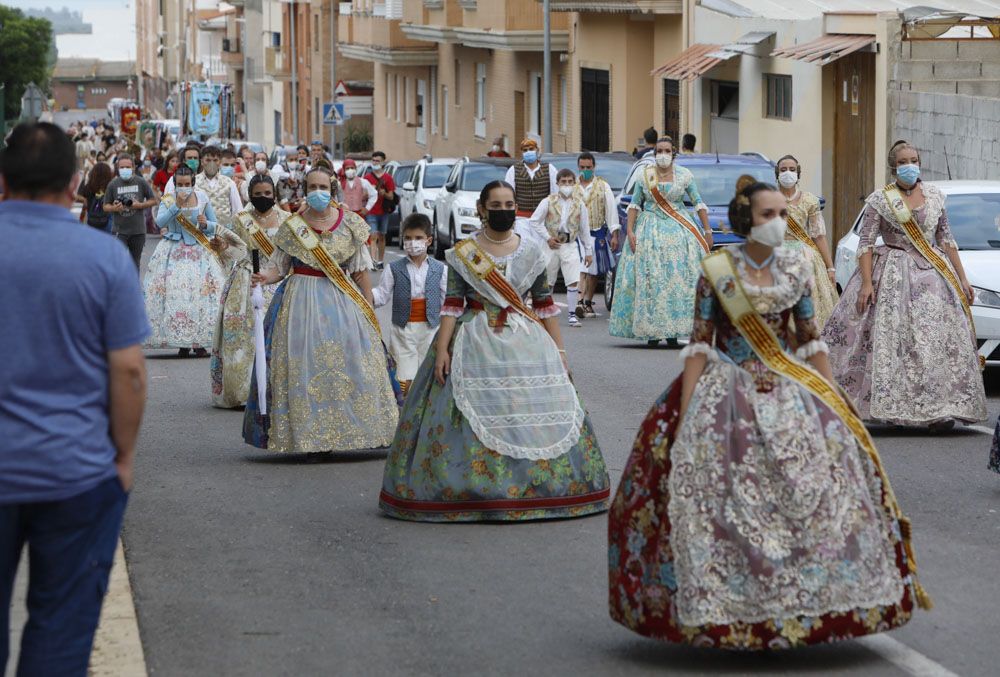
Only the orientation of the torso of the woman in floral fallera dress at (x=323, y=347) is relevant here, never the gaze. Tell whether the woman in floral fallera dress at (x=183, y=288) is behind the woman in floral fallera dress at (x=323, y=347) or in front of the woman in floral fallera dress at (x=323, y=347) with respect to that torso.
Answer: behind

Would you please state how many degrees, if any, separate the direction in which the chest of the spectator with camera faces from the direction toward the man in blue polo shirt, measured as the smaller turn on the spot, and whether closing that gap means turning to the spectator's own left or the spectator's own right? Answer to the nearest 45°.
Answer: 0° — they already face them

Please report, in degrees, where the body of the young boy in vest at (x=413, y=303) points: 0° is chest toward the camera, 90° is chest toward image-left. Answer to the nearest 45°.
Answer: approximately 0°

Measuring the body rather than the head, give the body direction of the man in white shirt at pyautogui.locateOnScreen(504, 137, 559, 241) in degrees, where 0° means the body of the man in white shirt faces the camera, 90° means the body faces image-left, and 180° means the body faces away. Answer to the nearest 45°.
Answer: approximately 0°

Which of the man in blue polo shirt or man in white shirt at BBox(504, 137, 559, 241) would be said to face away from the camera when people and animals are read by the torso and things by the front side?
the man in blue polo shirt

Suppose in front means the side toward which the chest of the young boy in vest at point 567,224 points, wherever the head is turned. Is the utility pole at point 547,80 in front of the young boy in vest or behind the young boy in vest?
behind

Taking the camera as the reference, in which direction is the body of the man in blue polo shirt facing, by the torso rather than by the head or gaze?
away from the camera
